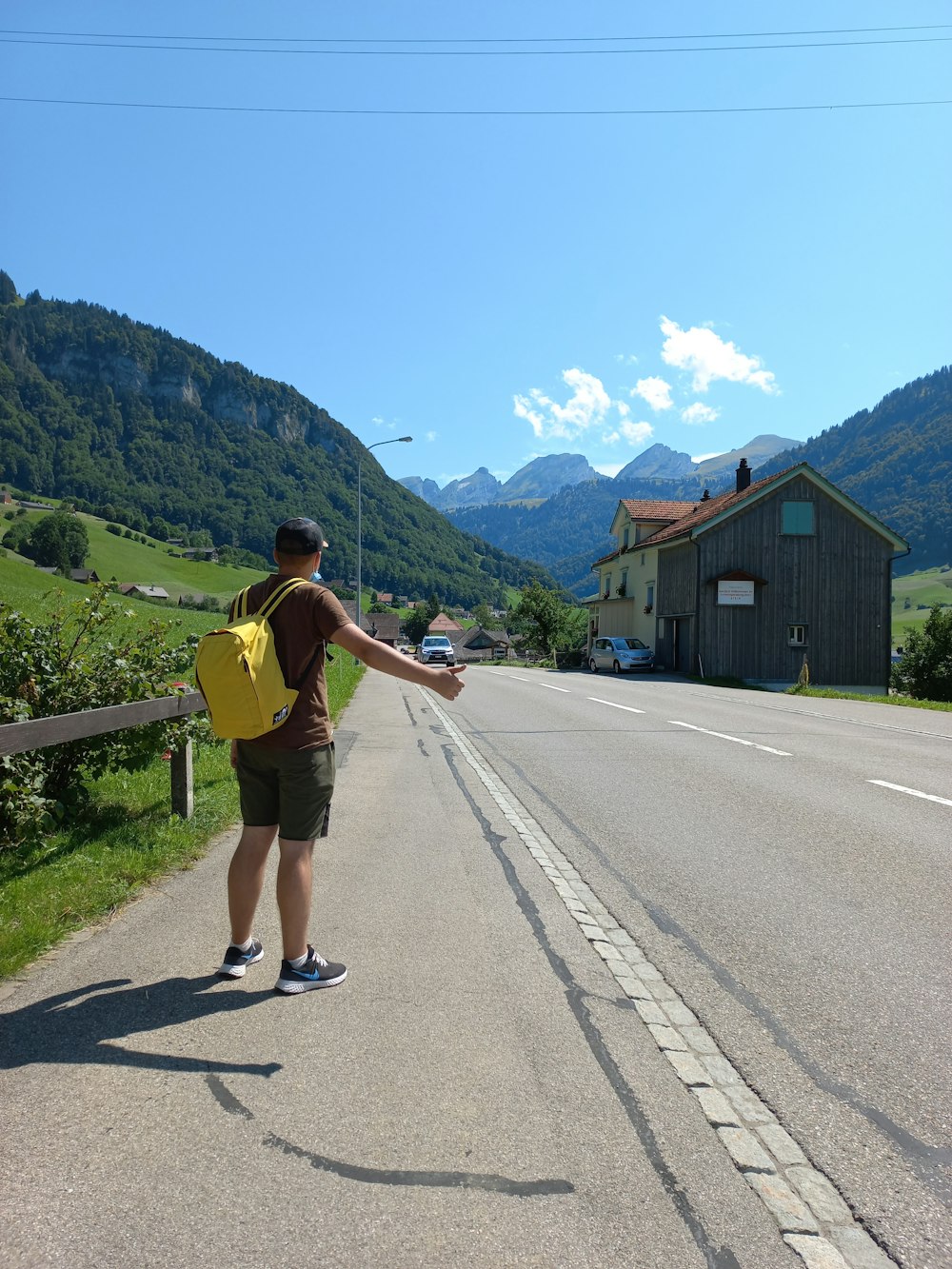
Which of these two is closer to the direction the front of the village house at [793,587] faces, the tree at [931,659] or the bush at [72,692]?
the bush

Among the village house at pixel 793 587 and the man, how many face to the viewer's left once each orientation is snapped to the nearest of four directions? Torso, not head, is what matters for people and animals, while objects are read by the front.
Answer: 1

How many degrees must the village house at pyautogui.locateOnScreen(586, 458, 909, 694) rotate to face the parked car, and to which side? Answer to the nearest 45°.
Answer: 0° — it already faces it

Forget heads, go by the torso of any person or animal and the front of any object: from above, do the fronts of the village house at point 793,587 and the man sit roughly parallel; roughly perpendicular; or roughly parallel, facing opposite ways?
roughly perpendicular

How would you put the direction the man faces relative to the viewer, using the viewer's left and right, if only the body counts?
facing away from the viewer and to the right of the viewer

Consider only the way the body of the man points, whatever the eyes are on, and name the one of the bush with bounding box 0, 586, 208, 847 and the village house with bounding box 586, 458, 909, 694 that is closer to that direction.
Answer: the village house

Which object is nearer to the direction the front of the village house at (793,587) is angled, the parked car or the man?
the parked car

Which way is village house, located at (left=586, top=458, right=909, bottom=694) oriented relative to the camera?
to the viewer's left

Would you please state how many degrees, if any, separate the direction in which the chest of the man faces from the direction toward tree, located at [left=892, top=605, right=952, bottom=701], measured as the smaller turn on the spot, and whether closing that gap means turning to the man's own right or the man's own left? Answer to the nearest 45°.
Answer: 0° — they already face it

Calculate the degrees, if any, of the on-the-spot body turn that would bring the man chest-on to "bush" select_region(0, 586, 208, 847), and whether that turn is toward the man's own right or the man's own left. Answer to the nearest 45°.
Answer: approximately 90° to the man's own left

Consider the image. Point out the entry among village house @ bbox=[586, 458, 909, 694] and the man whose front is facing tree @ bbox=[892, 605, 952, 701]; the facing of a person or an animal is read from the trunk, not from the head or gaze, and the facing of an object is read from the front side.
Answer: the man

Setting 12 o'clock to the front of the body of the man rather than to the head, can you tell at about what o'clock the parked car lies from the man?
The parked car is roughly at 11 o'clock from the man.
